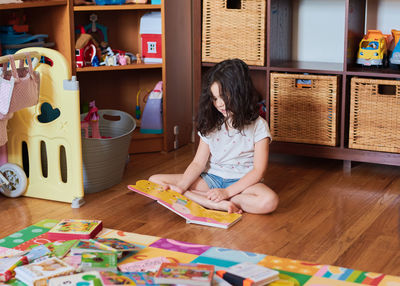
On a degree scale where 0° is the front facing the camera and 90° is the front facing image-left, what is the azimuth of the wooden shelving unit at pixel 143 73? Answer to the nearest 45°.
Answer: approximately 0°

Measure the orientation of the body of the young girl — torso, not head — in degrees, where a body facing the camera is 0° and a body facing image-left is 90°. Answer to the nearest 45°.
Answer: approximately 45°

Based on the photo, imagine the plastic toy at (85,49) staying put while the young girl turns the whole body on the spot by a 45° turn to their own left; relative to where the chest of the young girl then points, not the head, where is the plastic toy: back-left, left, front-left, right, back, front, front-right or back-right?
back-right

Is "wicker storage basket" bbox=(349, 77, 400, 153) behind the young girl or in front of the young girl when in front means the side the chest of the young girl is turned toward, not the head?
behind

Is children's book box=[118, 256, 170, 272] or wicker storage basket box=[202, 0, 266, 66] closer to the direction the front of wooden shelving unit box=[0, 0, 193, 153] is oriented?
the children's book

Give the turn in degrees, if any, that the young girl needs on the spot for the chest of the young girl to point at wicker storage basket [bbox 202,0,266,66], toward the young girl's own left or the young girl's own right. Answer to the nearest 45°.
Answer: approximately 135° to the young girl's own right

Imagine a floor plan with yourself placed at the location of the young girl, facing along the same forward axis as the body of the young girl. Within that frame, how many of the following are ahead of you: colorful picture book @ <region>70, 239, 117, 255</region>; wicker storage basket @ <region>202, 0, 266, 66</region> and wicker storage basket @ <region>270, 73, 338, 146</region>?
1

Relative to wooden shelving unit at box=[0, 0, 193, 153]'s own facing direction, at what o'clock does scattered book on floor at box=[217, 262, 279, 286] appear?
The scattered book on floor is roughly at 12 o'clock from the wooden shelving unit.

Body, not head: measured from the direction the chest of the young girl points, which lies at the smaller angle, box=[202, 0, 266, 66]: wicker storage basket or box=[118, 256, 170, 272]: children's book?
the children's book

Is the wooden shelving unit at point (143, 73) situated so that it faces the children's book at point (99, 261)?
yes

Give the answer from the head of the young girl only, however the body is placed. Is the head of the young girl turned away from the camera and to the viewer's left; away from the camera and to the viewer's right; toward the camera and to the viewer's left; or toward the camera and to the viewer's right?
toward the camera and to the viewer's left

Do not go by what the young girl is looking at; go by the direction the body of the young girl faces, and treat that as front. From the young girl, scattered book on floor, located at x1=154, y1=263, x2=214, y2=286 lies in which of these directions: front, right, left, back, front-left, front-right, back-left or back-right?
front-left

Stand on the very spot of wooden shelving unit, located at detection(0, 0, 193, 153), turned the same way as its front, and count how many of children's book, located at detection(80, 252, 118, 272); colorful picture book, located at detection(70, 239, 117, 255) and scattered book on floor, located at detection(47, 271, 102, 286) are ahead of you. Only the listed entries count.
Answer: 3

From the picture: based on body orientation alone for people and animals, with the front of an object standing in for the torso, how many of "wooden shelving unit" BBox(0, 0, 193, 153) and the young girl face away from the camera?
0
